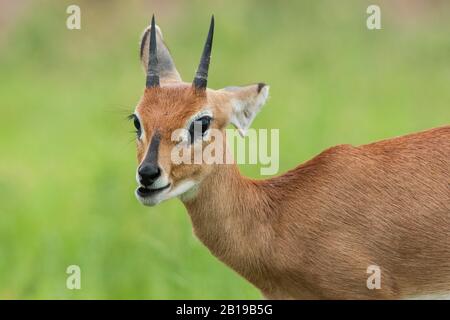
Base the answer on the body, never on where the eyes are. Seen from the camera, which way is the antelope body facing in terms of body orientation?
to the viewer's left
